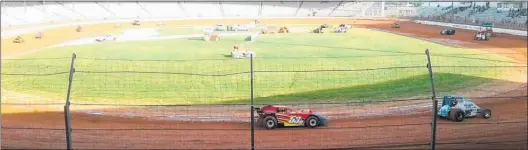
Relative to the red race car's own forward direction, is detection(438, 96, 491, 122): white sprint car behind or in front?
in front

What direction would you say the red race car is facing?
to the viewer's right
